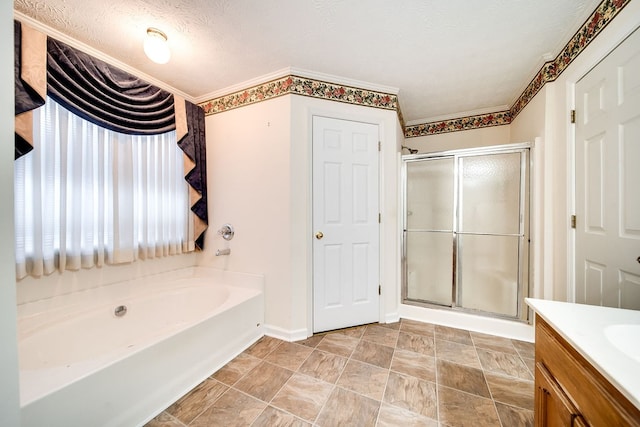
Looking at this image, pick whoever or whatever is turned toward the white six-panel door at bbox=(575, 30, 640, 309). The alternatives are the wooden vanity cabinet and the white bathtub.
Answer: the white bathtub

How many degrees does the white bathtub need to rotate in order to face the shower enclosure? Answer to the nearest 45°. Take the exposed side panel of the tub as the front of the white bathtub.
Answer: approximately 45° to its left

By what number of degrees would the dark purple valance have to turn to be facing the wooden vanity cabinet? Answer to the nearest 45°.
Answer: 0° — it already faces it

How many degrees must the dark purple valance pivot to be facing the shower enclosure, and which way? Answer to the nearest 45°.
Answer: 0° — it already faces it

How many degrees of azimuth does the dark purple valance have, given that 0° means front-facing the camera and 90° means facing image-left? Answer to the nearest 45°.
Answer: approximately 315°

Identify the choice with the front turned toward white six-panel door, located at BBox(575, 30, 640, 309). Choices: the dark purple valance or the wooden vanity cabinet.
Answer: the dark purple valance

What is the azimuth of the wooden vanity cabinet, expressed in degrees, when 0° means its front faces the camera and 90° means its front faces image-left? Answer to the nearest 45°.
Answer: approximately 90°
